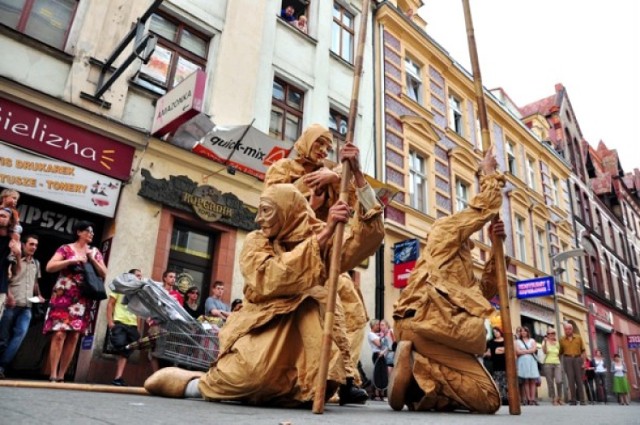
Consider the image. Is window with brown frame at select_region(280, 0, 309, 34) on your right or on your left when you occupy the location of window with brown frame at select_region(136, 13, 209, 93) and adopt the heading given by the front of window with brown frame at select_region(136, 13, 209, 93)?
on your left

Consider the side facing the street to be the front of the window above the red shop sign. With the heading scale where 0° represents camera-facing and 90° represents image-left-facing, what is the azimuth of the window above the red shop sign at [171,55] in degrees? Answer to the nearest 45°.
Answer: approximately 315°

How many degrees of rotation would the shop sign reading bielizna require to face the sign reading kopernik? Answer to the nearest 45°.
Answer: approximately 45° to its left

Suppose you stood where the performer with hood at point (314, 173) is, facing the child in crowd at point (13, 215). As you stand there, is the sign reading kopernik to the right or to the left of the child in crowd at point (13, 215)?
right

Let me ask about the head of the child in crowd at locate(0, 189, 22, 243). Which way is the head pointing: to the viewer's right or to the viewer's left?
to the viewer's right

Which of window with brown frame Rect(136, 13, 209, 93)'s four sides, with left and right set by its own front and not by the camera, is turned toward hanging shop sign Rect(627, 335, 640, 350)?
left

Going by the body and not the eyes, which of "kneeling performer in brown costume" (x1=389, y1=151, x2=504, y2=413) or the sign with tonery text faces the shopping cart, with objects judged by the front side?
the sign with tonery text
